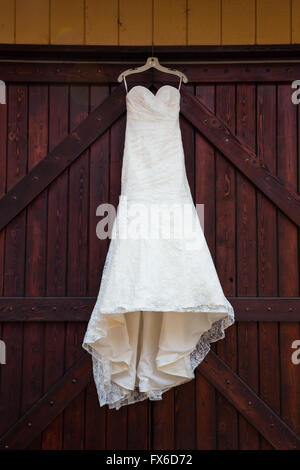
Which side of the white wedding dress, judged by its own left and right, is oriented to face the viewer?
front

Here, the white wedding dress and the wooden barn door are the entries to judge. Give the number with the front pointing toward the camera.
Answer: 2

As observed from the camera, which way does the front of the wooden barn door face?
facing the viewer
